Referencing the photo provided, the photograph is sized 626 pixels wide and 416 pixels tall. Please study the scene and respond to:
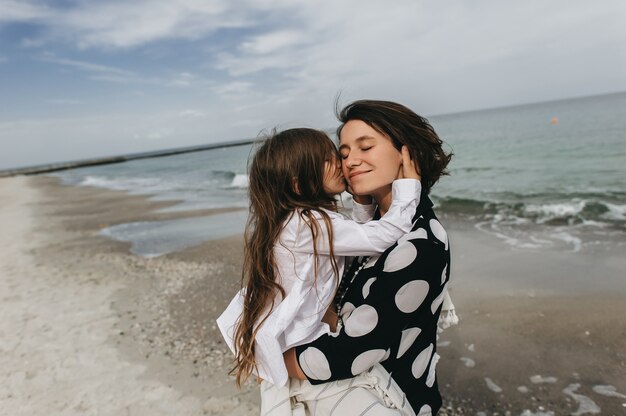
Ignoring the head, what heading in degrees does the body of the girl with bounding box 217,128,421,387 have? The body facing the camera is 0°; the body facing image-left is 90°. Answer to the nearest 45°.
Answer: approximately 270°

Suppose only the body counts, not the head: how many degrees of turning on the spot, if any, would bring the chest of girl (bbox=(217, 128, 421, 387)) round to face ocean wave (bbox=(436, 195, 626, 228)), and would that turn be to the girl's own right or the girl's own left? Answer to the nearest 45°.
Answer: approximately 45° to the girl's own left

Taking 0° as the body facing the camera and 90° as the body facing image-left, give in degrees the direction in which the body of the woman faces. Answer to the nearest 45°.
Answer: approximately 90°

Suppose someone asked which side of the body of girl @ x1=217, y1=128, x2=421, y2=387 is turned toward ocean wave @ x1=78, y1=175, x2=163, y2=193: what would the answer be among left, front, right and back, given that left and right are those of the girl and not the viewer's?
left

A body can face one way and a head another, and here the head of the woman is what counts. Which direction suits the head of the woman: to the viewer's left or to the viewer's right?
to the viewer's left

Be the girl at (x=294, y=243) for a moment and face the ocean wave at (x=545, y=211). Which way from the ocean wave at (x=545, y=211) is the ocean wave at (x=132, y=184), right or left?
left
